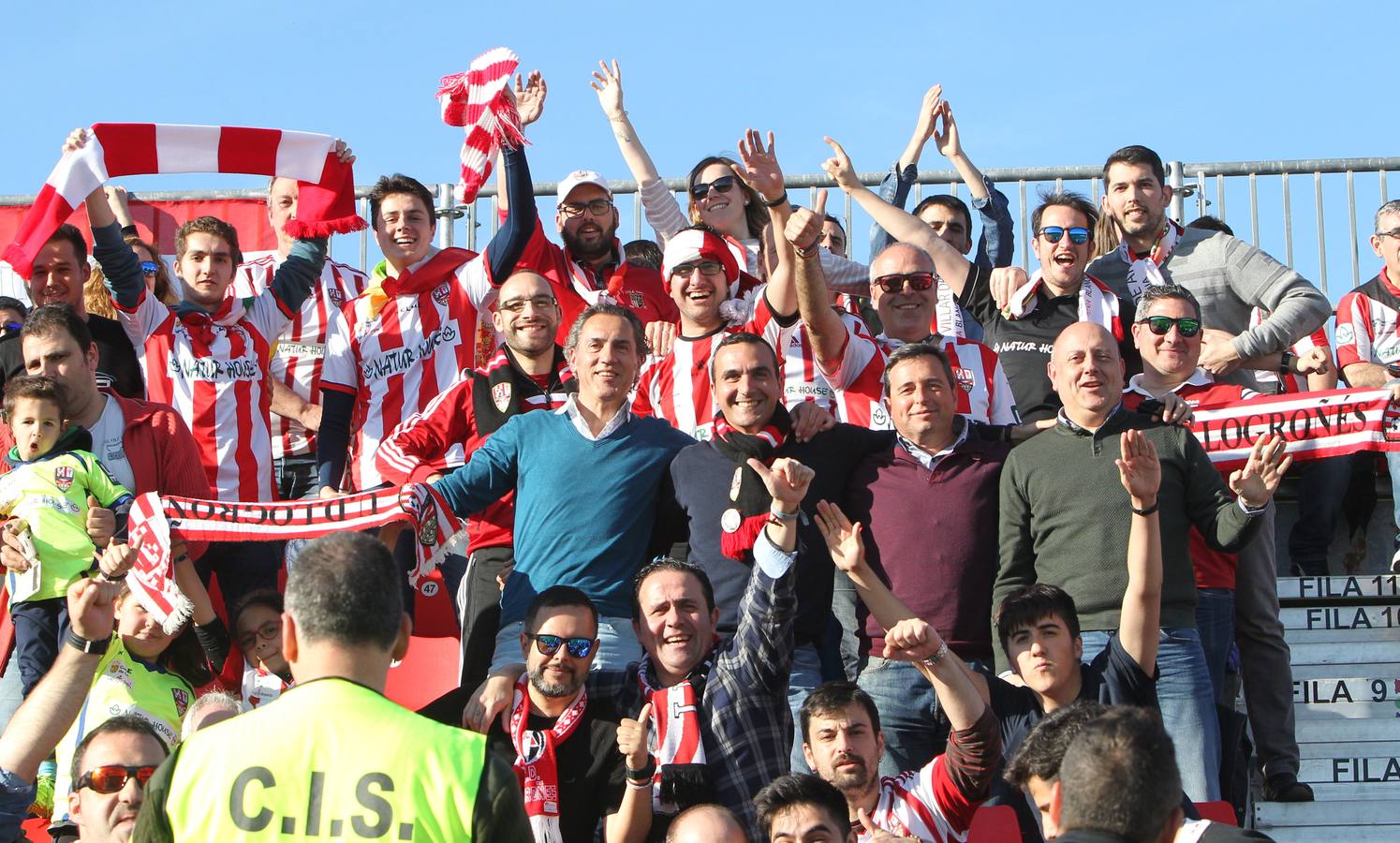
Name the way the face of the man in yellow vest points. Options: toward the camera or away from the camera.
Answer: away from the camera

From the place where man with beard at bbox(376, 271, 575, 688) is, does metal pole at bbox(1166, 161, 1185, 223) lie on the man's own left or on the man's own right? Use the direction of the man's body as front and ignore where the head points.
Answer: on the man's own left

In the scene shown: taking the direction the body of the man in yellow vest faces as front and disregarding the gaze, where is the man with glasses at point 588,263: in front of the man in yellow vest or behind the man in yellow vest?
in front

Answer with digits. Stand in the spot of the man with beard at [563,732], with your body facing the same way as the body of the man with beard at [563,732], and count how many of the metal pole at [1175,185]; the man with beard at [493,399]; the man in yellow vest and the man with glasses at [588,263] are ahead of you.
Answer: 1

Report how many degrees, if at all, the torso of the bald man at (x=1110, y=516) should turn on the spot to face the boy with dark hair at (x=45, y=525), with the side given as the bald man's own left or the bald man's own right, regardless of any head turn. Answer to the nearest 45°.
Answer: approximately 90° to the bald man's own right

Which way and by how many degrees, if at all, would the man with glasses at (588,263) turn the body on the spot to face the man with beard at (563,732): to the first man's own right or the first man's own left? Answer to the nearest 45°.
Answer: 0° — they already face them

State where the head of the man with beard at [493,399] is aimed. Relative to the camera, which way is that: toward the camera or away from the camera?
toward the camera

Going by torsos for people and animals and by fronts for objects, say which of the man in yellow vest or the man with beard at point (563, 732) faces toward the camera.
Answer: the man with beard

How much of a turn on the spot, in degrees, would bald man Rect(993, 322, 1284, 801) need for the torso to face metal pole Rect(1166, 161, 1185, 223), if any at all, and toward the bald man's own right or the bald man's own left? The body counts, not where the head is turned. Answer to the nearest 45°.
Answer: approximately 180°

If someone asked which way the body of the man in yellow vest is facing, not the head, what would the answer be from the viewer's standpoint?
away from the camera

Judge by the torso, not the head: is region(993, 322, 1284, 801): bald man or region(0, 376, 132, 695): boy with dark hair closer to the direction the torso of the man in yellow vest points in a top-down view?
the boy with dark hair

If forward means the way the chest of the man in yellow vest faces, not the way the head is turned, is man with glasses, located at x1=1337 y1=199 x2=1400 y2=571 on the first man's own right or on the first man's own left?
on the first man's own right

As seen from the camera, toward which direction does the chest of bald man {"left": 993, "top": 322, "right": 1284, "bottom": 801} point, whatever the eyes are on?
toward the camera

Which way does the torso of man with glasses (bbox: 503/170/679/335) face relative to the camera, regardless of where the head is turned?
toward the camera

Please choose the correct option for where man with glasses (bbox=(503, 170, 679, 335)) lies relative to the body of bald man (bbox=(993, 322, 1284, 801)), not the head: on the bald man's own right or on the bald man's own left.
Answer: on the bald man's own right

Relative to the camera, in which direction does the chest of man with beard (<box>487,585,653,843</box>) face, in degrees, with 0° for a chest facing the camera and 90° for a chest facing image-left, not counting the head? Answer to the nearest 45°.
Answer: approximately 0°
